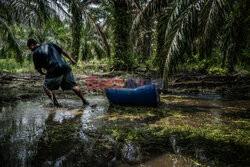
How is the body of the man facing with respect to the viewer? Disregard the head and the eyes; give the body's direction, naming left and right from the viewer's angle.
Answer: facing away from the viewer and to the left of the viewer

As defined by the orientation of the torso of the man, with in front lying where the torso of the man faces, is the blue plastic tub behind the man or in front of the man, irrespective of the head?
behind

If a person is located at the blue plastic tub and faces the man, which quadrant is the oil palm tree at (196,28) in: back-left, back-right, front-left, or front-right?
back-right

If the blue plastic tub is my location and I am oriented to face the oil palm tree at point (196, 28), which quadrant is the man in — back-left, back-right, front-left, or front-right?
back-left

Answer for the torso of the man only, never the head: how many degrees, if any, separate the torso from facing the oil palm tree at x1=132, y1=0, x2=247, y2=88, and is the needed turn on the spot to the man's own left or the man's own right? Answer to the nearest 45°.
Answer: approximately 135° to the man's own right
